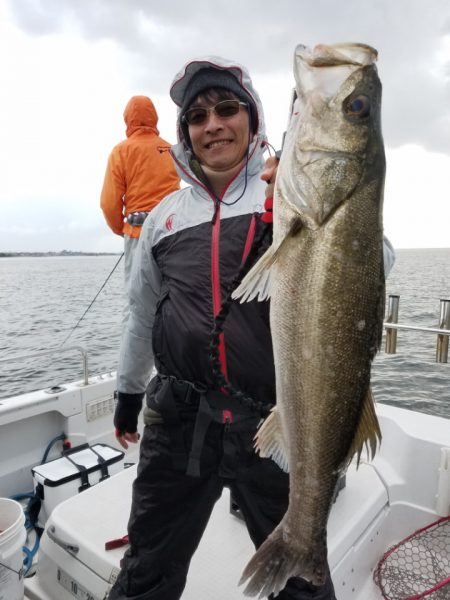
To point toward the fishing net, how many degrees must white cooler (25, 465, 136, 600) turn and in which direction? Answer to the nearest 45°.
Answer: approximately 135° to its left

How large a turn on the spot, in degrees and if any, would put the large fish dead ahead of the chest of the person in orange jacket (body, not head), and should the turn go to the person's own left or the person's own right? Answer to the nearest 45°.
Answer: approximately 180°

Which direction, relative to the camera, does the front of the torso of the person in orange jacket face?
away from the camera

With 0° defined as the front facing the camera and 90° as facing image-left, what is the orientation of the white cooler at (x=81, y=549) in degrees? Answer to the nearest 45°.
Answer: approximately 45°

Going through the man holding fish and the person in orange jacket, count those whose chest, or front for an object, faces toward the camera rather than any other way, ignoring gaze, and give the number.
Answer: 1

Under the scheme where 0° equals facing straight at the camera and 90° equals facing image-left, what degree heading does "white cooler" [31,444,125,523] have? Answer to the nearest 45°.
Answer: approximately 315°
